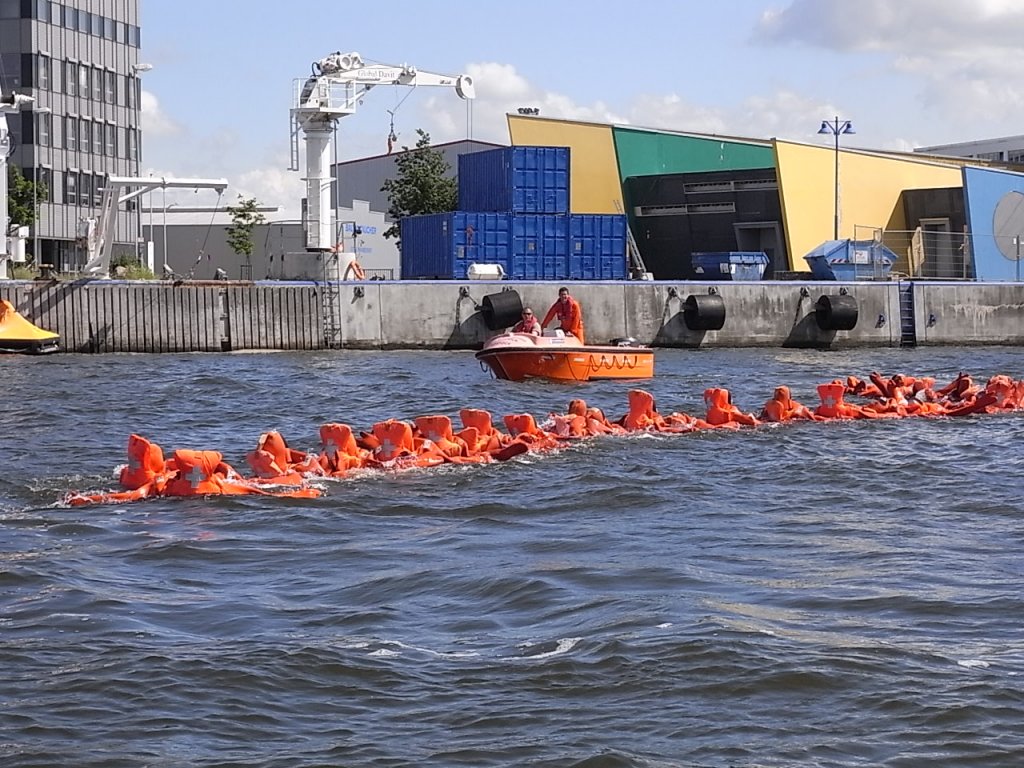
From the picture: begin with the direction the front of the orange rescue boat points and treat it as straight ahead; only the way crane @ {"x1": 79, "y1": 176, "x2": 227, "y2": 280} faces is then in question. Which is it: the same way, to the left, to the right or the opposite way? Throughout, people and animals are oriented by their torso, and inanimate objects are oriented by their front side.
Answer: the opposite way

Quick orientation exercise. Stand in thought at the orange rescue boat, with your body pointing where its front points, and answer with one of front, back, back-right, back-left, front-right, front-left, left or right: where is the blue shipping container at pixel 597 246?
right

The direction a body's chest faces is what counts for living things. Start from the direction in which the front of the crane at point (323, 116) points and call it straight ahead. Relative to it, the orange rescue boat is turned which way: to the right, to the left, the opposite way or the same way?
the opposite way

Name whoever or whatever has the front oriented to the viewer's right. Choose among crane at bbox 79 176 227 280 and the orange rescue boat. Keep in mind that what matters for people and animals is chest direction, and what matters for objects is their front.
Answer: the crane

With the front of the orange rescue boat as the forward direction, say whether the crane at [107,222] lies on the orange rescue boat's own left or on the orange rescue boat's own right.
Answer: on the orange rescue boat's own right

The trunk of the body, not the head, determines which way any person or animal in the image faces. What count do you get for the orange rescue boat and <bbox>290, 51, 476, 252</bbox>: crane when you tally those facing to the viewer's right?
1

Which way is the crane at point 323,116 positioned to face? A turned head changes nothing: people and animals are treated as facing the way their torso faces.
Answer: to the viewer's right

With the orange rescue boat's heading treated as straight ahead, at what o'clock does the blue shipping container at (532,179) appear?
The blue shipping container is roughly at 3 o'clock from the orange rescue boat.

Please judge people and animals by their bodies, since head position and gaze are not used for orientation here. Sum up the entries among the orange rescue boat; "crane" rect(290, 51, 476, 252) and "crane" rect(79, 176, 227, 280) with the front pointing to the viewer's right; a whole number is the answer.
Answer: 2

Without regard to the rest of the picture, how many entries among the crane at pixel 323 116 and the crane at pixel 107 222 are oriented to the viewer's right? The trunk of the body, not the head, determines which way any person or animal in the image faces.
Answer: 2

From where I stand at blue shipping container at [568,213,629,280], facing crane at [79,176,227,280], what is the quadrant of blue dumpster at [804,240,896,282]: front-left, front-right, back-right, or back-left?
back-left

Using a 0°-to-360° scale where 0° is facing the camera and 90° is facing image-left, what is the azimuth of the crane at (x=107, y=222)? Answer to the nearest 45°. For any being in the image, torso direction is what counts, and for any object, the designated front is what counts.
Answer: approximately 270°

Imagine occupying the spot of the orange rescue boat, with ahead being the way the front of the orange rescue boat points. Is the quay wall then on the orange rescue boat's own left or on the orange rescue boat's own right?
on the orange rescue boat's own right

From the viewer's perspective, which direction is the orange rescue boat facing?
to the viewer's left
